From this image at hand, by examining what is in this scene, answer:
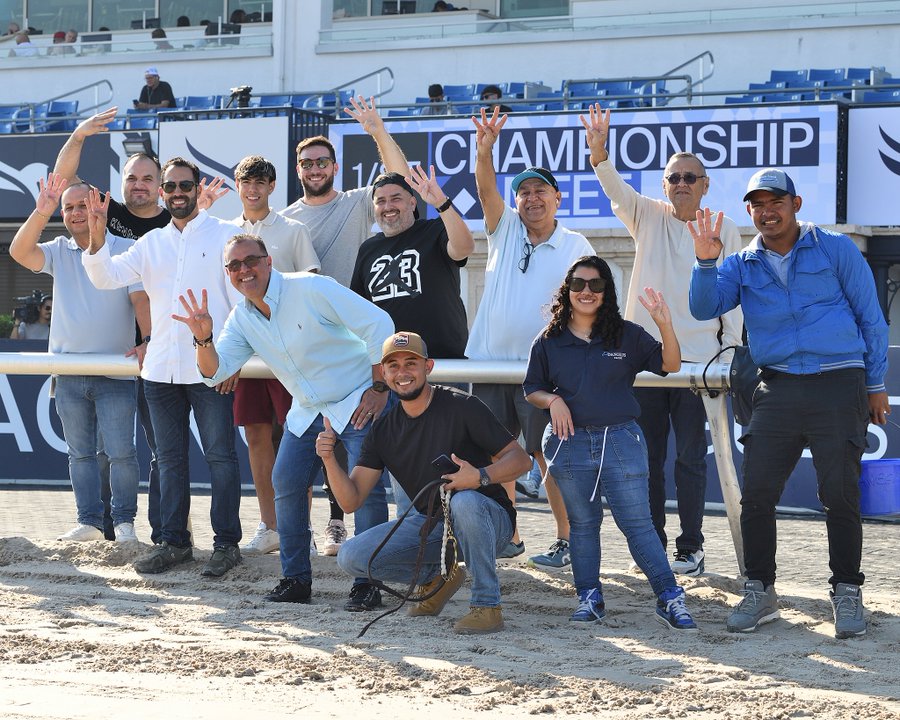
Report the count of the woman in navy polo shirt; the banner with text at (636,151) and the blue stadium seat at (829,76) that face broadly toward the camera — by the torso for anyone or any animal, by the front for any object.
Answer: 3

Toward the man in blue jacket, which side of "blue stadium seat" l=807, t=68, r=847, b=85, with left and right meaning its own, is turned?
front

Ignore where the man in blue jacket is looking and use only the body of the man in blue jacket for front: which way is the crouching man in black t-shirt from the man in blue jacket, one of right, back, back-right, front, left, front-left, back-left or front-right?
right

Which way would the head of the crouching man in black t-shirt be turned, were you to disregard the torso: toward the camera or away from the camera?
toward the camera

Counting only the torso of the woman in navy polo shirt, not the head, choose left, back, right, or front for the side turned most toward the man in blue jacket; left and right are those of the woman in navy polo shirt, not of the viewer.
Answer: left

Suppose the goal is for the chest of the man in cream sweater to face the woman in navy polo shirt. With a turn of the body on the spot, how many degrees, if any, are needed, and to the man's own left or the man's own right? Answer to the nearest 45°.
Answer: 0° — they already face them

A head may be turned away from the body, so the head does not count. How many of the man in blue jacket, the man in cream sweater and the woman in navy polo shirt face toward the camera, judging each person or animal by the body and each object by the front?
3

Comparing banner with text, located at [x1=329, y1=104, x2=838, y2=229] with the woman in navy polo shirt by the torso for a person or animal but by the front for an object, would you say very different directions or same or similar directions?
same or similar directions

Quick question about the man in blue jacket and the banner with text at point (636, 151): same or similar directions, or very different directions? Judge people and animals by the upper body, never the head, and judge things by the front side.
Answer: same or similar directions

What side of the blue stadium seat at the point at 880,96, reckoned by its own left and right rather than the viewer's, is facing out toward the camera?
front

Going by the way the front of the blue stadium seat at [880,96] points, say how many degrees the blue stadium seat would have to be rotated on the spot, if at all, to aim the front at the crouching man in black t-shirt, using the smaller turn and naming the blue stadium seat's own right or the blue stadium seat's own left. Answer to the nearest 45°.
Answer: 0° — it already faces them

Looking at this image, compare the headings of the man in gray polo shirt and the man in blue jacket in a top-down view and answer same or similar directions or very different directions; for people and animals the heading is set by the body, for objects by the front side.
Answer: same or similar directions

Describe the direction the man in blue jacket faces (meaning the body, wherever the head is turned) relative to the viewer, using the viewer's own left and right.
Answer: facing the viewer

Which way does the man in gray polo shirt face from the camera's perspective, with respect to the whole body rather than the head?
toward the camera

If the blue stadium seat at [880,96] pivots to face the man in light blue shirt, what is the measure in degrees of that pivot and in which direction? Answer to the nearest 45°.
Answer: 0° — it already faces them

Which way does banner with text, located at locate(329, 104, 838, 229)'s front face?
toward the camera
